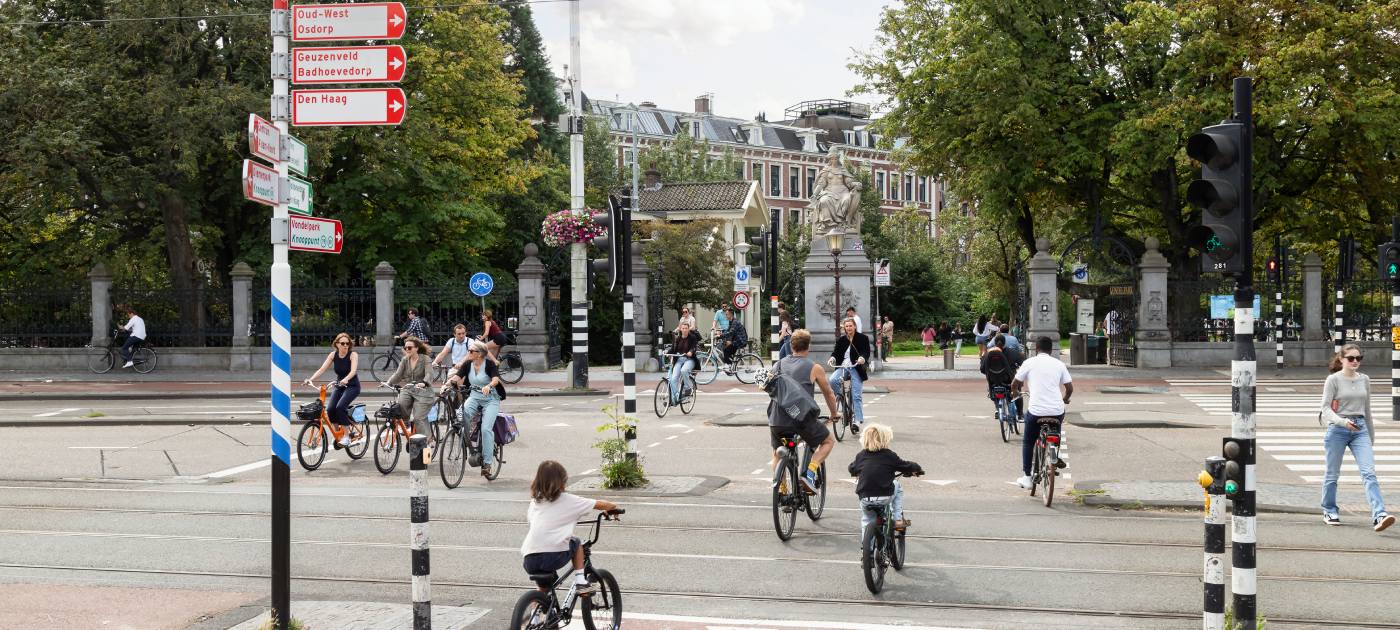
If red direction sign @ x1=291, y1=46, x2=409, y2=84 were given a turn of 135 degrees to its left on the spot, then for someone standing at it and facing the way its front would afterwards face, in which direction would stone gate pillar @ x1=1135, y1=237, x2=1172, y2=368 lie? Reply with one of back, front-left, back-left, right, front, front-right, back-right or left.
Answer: front

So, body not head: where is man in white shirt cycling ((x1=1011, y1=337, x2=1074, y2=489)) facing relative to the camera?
away from the camera

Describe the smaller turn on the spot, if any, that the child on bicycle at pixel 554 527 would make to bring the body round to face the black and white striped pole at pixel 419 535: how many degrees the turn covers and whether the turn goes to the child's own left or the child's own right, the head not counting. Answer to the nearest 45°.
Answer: approximately 135° to the child's own left

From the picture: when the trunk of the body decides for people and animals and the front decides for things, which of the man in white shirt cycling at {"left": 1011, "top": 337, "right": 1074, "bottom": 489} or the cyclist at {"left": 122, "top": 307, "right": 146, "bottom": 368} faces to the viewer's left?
the cyclist

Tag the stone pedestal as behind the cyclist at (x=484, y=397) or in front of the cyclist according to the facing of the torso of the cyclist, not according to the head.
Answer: behind

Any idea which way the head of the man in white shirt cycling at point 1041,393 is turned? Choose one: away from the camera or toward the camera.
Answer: away from the camera

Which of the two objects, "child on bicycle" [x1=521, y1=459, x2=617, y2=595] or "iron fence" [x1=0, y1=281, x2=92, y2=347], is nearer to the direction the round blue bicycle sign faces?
the child on bicycle

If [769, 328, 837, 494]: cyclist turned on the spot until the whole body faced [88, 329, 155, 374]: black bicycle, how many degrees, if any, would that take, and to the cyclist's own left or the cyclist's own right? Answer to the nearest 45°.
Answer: approximately 90° to the cyclist's own left

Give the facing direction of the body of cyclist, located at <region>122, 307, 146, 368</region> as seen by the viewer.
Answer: to the viewer's left

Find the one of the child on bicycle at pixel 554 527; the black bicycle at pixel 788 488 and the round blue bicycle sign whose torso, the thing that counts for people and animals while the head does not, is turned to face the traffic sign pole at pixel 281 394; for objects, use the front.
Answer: the round blue bicycle sign

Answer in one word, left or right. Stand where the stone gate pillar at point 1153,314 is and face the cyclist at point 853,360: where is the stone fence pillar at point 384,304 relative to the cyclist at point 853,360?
right
